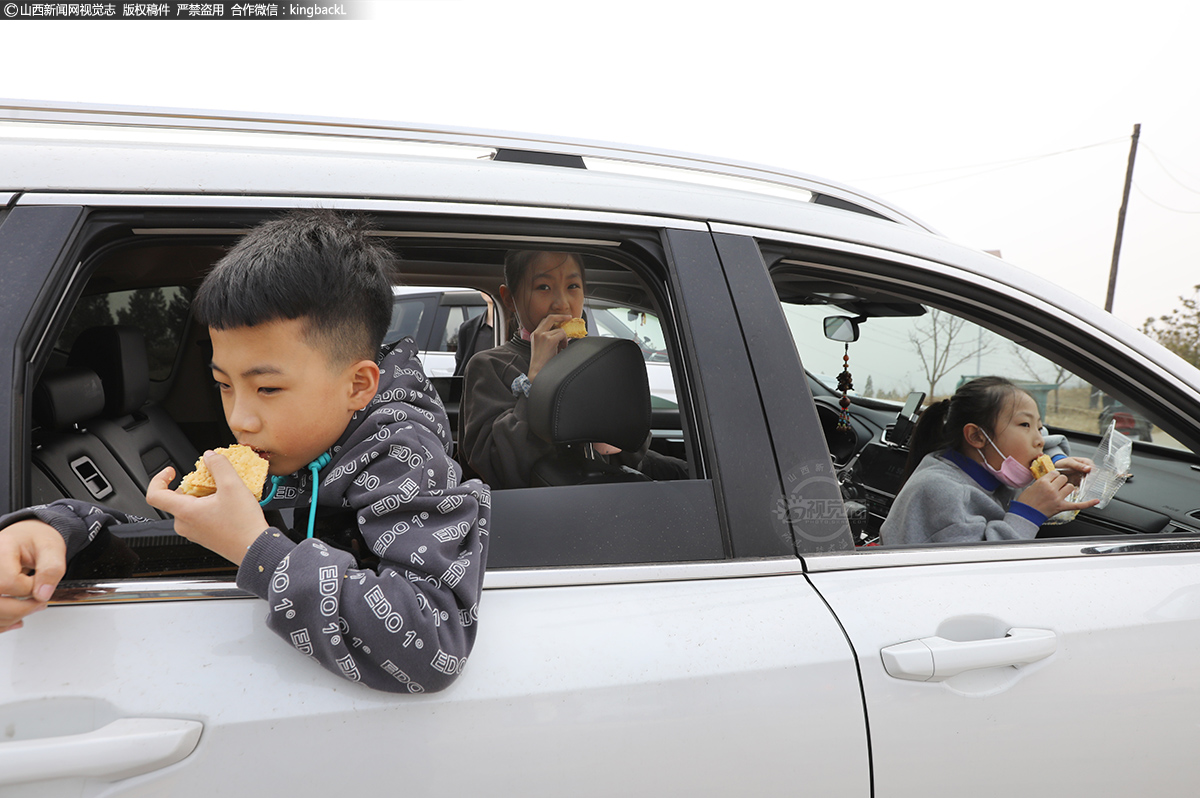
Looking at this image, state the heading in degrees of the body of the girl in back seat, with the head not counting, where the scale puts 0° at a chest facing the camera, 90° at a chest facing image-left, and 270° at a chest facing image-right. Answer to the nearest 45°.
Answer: approximately 315°

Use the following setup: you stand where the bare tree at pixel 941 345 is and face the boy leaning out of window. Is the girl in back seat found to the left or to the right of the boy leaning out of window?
right

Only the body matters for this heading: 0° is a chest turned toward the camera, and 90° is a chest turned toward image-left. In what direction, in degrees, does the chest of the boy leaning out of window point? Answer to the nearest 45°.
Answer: approximately 45°

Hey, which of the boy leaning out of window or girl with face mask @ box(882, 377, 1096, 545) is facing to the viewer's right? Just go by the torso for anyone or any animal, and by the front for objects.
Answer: the girl with face mask

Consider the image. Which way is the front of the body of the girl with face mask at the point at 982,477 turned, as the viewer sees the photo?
to the viewer's right

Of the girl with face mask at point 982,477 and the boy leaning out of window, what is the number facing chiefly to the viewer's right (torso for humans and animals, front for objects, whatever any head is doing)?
1

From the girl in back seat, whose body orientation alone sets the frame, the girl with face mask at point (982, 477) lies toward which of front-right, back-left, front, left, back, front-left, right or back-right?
front-left

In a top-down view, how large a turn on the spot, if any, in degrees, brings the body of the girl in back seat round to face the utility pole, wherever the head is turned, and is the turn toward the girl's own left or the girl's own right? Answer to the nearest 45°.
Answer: approximately 90° to the girl's own left
